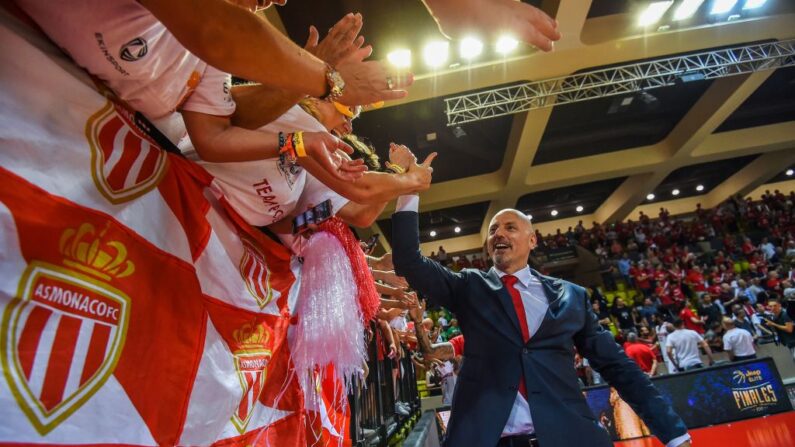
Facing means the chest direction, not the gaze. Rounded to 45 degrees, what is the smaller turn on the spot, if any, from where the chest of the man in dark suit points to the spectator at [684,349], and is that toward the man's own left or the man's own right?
approximately 180°

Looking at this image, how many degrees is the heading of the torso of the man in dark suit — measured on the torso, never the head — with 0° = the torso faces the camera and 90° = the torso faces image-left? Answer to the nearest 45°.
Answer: approximately 0°

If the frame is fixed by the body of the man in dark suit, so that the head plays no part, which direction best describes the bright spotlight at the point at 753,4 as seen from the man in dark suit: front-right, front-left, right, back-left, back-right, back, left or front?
back-left

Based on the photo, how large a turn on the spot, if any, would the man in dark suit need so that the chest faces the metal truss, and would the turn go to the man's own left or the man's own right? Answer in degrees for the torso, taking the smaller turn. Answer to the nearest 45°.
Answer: approximately 135° to the man's own left

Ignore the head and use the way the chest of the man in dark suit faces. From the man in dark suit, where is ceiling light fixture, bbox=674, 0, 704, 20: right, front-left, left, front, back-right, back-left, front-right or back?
back-left

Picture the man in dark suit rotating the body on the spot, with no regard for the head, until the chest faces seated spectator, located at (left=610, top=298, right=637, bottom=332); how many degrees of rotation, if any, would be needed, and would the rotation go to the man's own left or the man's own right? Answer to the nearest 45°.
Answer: approximately 180°
